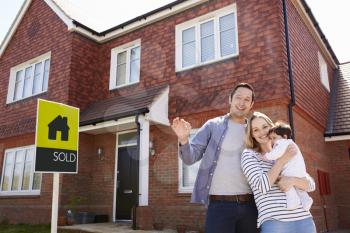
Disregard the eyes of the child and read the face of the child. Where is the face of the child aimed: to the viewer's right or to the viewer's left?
to the viewer's left

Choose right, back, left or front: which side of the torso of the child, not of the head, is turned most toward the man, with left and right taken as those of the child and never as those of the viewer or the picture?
front

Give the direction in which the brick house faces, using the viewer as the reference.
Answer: facing the viewer and to the left of the viewer

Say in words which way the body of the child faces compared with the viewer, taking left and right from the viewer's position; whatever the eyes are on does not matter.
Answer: facing to the left of the viewer

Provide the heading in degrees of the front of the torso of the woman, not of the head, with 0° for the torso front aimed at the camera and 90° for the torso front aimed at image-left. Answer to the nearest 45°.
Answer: approximately 315°

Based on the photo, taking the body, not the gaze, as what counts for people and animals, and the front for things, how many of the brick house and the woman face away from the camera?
0
